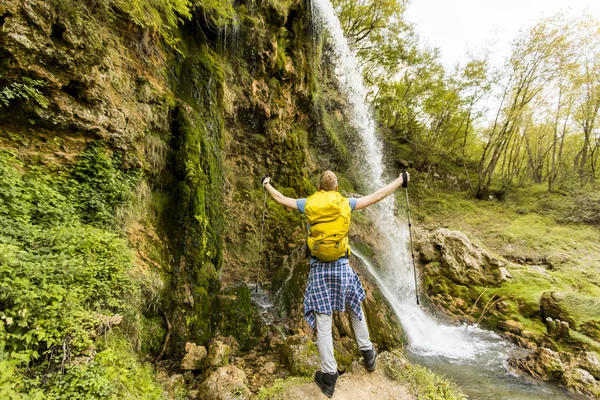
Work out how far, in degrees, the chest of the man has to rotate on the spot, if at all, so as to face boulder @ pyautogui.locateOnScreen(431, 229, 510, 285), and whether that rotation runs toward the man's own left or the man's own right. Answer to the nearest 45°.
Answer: approximately 45° to the man's own right

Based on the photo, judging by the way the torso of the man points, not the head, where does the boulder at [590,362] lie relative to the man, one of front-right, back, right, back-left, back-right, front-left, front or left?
front-right

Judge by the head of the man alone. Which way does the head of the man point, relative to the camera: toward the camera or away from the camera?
away from the camera

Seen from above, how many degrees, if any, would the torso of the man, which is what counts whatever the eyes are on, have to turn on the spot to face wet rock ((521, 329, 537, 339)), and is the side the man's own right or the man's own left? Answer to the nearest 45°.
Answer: approximately 45° to the man's own right

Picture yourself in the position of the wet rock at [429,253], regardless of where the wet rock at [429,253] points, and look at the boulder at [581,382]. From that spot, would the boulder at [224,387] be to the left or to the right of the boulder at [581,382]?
right

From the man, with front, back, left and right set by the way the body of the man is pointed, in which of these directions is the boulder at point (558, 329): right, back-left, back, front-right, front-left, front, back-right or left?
front-right

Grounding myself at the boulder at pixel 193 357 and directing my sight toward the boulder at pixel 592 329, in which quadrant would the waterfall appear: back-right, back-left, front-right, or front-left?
front-left

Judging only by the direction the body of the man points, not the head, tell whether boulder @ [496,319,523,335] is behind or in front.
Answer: in front

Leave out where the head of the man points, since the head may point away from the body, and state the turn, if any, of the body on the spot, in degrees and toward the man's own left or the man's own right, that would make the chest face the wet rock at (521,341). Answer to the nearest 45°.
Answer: approximately 45° to the man's own right

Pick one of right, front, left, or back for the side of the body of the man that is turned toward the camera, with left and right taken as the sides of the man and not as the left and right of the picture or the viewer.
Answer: back

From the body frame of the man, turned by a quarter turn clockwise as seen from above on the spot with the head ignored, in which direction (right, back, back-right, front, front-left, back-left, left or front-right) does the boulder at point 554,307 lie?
front-left

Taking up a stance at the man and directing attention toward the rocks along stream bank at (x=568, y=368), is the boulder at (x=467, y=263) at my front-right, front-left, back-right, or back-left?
front-left

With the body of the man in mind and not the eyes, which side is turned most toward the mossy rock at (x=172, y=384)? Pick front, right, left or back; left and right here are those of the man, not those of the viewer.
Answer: left
